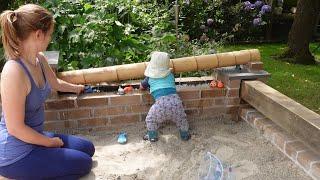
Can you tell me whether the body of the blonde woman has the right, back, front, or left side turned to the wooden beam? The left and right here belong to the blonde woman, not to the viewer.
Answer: front

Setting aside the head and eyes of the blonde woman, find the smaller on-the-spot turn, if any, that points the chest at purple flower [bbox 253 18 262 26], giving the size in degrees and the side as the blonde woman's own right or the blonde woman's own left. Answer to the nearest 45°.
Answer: approximately 45° to the blonde woman's own left

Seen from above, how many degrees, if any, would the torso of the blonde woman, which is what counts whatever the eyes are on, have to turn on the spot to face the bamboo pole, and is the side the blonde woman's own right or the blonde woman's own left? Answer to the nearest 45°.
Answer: approximately 45° to the blonde woman's own left

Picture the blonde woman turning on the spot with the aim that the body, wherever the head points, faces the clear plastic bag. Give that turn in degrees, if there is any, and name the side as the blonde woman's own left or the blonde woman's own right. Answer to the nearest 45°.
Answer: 0° — they already face it

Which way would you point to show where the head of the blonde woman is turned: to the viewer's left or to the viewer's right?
to the viewer's right

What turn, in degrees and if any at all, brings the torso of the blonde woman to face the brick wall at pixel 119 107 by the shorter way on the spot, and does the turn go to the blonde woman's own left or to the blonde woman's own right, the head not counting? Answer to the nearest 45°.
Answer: approximately 45° to the blonde woman's own left

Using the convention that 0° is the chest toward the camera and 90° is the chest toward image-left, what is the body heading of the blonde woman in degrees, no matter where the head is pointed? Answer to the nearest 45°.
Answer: approximately 270°

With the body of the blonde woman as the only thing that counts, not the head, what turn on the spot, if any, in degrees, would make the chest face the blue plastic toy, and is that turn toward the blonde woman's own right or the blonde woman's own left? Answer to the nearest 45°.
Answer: approximately 45° to the blonde woman's own left
